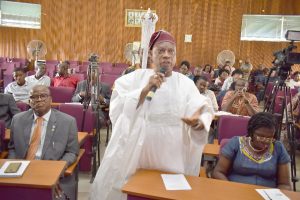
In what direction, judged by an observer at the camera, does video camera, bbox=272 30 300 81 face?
facing to the left of the viewer

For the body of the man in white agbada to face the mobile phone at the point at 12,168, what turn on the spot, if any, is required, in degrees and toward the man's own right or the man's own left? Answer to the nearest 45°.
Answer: approximately 90° to the man's own right

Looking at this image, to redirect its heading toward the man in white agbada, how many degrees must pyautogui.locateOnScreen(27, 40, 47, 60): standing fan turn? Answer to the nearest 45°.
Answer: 0° — it already faces them

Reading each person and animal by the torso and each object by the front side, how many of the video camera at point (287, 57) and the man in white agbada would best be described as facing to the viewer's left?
1

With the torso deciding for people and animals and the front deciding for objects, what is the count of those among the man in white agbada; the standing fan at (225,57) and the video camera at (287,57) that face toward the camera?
2

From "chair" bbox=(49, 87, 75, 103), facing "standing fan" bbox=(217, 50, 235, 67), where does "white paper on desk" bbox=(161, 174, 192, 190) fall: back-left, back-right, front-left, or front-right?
back-right
